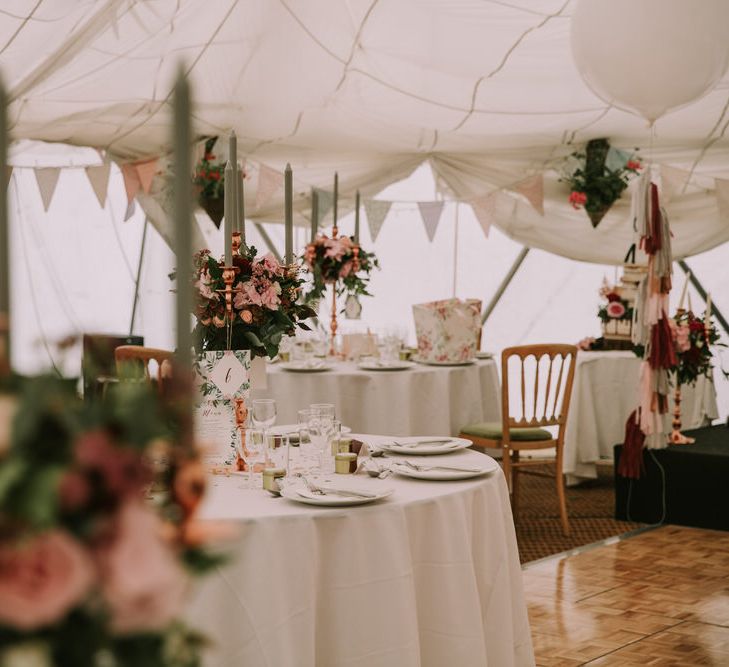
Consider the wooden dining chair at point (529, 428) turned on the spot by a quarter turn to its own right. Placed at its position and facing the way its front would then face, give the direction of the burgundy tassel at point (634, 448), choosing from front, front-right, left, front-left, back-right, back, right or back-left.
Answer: front-right

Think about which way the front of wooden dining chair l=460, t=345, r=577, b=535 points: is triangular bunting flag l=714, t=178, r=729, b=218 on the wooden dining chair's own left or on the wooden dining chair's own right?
on the wooden dining chair's own right

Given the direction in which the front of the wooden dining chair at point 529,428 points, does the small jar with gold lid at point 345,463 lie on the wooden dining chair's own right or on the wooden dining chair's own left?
on the wooden dining chair's own left

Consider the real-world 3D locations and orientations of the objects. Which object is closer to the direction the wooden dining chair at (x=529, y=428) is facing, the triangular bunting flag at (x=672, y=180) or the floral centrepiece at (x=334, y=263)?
the floral centrepiece

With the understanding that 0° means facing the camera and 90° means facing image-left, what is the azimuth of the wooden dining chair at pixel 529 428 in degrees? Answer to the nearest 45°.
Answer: approximately 135°

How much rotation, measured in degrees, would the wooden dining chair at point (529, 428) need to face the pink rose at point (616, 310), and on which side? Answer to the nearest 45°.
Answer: approximately 45° to its right

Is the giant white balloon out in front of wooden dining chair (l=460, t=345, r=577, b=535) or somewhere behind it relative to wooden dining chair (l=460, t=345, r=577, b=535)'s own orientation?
behind

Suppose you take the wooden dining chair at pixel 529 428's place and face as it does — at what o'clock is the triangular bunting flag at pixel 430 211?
The triangular bunting flag is roughly at 1 o'clock from the wooden dining chair.

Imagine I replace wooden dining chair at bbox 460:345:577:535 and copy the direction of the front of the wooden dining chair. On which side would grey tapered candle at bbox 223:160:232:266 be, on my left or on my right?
on my left
